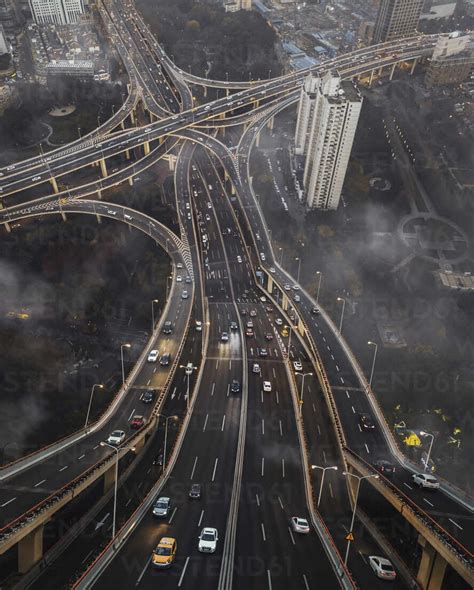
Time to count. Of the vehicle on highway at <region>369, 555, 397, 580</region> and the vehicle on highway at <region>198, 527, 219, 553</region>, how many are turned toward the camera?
1

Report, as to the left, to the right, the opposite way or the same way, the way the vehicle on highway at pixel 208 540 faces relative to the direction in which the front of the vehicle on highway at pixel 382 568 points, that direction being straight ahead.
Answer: the opposite way

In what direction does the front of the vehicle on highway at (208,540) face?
toward the camera

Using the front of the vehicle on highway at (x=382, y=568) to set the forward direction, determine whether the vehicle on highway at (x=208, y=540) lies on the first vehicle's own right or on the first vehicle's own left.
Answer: on the first vehicle's own left

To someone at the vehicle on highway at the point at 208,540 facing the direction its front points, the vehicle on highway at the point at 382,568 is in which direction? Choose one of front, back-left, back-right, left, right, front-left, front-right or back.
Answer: left

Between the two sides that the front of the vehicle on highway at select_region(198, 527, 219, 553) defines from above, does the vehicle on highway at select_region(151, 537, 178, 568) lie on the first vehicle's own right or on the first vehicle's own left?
on the first vehicle's own right

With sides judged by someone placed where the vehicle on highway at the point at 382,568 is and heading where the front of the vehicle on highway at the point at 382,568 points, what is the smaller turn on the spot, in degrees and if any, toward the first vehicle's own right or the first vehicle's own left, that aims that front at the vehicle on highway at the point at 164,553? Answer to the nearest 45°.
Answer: approximately 90° to the first vehicle's own left
